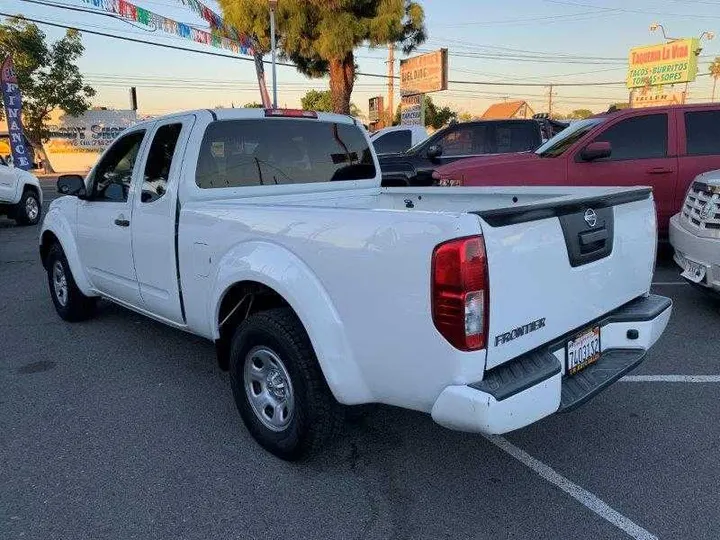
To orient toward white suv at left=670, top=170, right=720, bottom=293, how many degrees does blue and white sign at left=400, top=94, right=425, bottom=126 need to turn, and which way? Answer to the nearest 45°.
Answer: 0° — it already faces it

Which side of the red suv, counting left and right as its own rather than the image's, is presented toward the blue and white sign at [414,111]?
right

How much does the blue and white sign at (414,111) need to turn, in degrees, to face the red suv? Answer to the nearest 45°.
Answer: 0° — it already faces it

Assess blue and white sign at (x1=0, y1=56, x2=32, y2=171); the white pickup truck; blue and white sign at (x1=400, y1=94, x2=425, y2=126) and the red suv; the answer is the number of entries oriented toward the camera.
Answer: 2

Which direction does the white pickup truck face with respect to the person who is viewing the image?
facing away from the viewer and to the left of the viewer

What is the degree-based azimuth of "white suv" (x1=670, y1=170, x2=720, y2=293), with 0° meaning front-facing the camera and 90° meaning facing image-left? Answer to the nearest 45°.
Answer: approximately 45°

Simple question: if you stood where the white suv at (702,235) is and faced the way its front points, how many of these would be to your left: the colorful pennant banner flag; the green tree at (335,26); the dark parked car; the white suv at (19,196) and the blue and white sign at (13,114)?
0

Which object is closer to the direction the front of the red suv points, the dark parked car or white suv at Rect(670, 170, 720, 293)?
the dark parked car

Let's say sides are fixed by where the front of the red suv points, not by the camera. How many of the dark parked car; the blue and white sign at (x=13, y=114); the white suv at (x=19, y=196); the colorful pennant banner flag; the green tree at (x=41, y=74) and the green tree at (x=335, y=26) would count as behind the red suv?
0

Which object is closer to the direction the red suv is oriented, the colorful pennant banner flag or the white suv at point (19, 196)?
the white suv

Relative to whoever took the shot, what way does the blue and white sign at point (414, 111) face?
facing the viewer

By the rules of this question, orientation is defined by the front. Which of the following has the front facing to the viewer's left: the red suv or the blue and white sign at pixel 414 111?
the red suv

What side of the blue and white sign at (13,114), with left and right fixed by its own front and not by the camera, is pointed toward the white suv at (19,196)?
front

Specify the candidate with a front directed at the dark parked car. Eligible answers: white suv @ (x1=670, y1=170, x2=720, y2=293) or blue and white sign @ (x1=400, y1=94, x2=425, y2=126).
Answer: the blue and white sign

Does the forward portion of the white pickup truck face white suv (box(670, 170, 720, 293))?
no

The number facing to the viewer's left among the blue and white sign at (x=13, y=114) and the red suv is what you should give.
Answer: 1

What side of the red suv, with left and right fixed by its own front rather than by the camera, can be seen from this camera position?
left

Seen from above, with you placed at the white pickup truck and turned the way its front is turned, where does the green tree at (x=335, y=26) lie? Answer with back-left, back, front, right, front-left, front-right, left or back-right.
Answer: front-right

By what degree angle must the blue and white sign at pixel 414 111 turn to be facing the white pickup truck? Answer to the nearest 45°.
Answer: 0° — it already faces it
